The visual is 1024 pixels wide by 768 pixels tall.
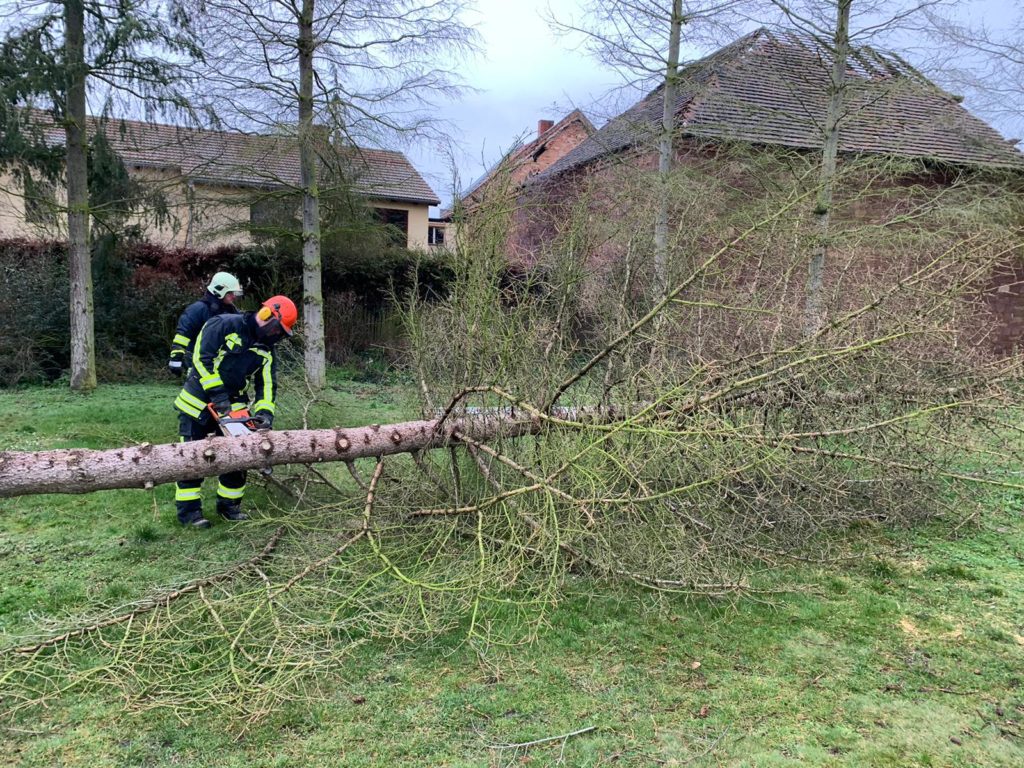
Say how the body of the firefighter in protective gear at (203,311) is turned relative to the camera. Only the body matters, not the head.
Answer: to the viewer's right

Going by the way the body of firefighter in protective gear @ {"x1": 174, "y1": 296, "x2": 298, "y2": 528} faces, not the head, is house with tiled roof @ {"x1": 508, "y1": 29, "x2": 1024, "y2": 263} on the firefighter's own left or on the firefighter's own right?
on the firefighter's own left

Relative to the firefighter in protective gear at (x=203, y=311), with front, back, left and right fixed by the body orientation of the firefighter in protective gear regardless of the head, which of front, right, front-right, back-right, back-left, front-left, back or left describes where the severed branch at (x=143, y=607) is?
right

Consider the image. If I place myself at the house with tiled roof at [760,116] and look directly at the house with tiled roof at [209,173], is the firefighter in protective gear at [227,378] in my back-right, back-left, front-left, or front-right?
front-left

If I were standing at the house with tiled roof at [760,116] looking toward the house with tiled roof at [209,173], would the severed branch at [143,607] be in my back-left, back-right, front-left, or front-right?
front-left

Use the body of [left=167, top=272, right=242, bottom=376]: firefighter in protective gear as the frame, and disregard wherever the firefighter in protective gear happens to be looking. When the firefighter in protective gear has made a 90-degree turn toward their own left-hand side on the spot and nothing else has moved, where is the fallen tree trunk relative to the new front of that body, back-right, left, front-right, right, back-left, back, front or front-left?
back

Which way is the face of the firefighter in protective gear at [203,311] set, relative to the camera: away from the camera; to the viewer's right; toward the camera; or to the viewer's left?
to the viewer's right

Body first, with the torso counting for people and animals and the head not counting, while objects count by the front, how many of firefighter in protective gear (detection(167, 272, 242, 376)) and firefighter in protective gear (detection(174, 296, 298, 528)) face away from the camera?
0

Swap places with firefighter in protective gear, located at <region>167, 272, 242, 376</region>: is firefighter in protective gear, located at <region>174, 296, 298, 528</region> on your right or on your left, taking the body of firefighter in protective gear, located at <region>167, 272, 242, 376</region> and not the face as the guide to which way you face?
on your right

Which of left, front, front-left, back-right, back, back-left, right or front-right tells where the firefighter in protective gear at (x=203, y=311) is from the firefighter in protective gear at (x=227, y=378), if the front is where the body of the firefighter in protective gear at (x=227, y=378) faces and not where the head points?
back-left
